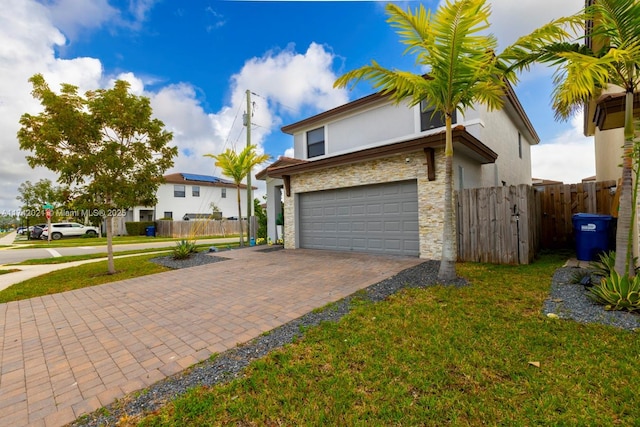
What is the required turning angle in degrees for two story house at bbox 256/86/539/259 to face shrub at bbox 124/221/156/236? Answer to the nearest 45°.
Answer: approximately 90° to its right

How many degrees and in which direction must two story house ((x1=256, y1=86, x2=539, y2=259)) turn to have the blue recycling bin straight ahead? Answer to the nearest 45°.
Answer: approximately 90° to its left

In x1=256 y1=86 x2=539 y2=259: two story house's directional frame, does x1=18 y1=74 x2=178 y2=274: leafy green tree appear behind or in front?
in front

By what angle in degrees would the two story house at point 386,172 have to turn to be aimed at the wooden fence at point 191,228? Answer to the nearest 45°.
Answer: approximately 90° to its right

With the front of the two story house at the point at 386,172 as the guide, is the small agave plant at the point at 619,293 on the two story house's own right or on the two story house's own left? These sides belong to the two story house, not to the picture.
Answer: on the two story house's own left

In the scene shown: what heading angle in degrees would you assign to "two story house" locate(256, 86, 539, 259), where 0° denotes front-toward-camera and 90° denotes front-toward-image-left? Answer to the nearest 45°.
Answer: approximately 45°

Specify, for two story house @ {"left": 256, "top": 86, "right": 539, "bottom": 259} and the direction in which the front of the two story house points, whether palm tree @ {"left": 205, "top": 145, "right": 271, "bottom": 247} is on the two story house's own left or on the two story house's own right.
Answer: on the two story house's own right

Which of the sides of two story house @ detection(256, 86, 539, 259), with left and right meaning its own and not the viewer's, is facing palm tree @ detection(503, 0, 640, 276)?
left
